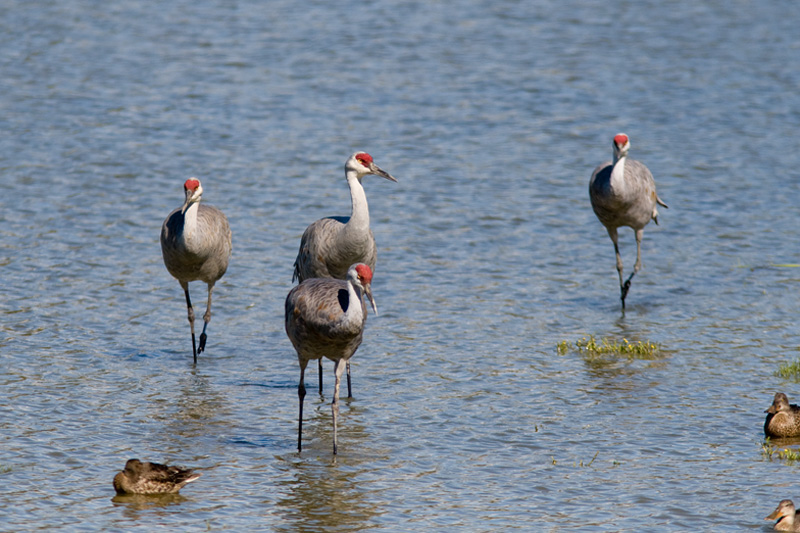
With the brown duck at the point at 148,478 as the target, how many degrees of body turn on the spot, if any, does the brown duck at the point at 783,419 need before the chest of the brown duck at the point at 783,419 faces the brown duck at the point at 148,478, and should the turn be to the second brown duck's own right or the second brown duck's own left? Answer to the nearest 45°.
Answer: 0° — it already faces it

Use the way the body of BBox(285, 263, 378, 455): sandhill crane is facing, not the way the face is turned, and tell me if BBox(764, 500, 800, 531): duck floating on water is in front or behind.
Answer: in front

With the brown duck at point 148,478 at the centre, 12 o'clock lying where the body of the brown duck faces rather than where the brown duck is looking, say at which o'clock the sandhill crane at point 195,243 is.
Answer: The sandhill crane is roughly at 3 o'clock from the brown duck.

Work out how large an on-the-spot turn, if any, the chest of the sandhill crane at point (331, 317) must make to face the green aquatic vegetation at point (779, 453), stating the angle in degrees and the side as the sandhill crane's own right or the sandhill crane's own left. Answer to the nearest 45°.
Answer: approximately 45° to the sandhill crane's own left

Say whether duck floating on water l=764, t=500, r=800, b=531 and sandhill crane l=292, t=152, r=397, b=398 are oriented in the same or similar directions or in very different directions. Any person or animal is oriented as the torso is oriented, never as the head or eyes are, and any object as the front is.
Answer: very different directions

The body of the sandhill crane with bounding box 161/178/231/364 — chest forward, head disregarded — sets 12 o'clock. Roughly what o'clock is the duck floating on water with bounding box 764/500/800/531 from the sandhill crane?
The duck floating on water is roughly at 11 o'clock from the sandhill crane.

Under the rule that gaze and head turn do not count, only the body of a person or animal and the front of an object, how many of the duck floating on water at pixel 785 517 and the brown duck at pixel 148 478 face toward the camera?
0

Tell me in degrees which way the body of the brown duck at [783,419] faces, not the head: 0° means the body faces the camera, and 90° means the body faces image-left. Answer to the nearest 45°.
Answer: approximately 45°

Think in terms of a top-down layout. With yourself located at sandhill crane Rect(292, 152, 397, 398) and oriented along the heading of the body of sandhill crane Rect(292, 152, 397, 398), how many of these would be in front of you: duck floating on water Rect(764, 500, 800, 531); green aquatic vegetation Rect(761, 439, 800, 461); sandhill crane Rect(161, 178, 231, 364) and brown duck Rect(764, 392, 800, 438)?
3

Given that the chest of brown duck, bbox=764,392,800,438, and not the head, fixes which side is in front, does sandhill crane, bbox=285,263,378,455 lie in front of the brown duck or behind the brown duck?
in front

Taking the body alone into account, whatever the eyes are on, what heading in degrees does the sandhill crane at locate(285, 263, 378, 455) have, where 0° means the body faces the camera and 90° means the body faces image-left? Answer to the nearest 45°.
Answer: approximately 315°

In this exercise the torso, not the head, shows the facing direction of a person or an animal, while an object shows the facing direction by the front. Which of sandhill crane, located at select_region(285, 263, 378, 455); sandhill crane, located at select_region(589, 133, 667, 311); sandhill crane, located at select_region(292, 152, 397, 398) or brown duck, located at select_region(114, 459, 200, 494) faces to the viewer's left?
the brown duck

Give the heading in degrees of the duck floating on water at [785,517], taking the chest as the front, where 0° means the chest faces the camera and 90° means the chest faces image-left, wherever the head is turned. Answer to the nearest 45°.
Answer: approximately 90°

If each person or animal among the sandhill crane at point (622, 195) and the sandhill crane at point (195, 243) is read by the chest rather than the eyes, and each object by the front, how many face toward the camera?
2

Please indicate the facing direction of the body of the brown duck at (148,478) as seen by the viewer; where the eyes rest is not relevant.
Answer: to the viewer's left
